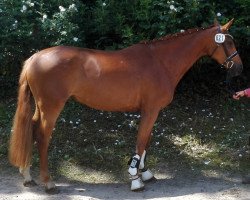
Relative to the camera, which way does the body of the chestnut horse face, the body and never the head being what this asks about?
to the viewer's right
